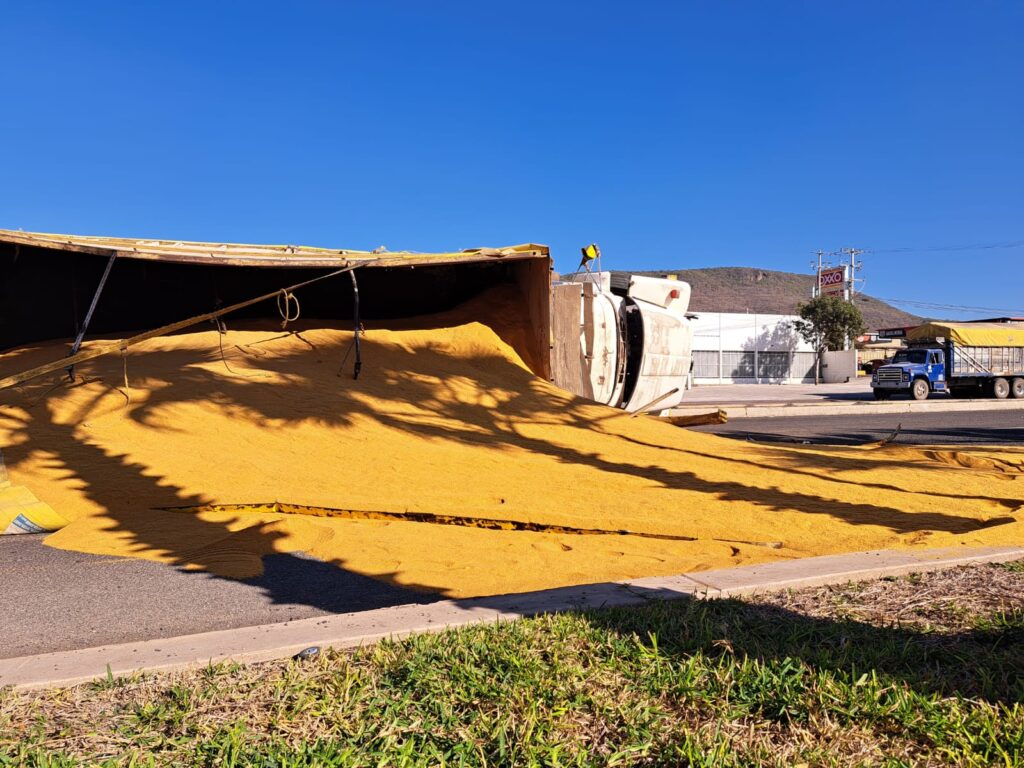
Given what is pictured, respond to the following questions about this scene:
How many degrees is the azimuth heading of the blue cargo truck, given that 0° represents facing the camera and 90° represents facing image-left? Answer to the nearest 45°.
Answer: approximately 45°

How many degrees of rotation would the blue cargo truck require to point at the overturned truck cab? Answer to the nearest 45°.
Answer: approximately 45° to its left
